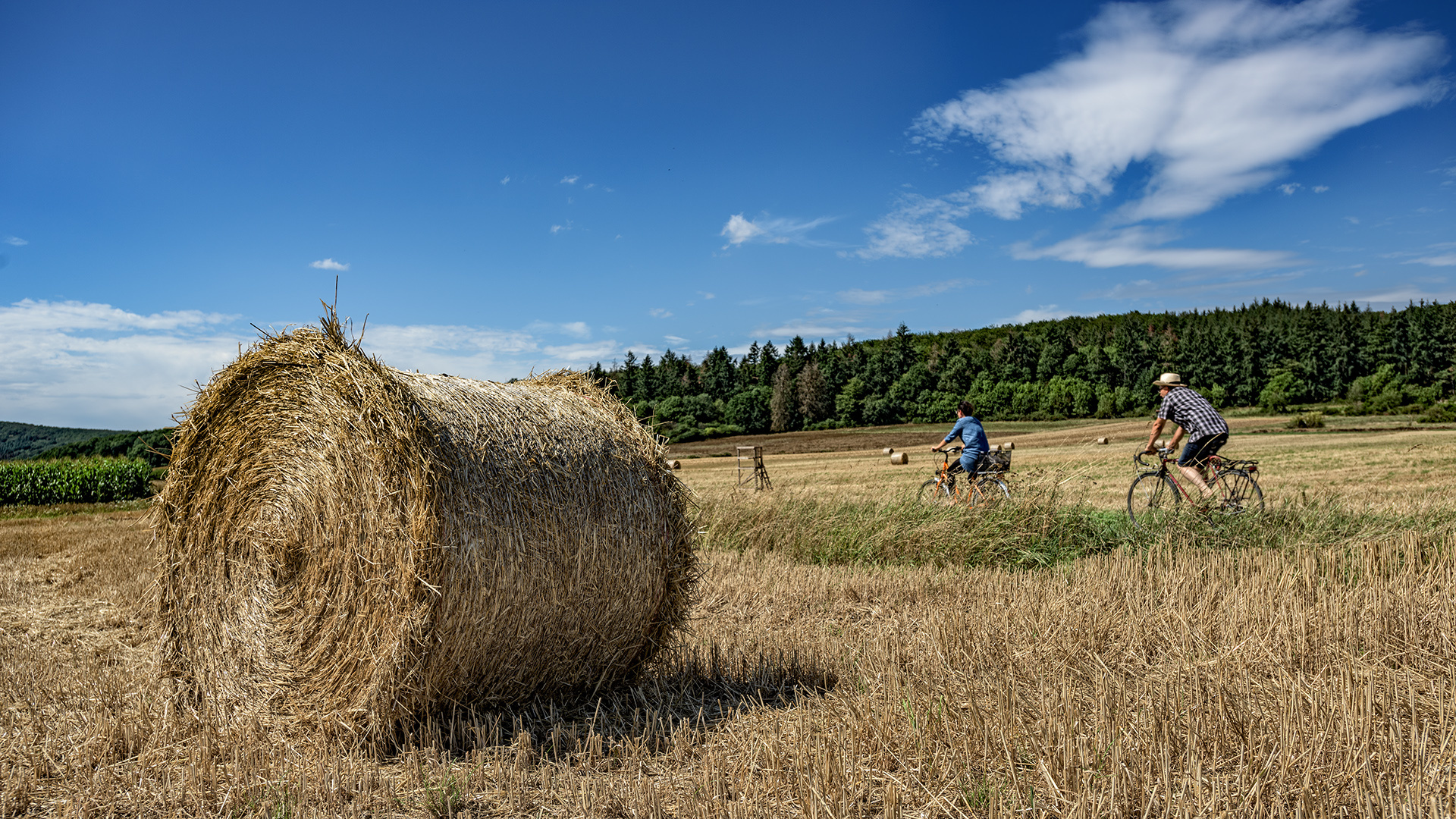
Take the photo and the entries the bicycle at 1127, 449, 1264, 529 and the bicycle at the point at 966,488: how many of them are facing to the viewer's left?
2

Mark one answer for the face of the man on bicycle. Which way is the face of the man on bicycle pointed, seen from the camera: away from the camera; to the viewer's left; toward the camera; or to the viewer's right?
to the viewer's left

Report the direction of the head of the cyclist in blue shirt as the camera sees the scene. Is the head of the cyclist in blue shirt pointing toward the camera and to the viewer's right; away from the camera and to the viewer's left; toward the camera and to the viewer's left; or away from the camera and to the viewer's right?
away from the camera and to the viewer's left

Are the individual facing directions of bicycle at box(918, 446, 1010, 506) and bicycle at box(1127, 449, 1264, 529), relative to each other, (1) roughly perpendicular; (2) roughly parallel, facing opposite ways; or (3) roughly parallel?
roughly parallel

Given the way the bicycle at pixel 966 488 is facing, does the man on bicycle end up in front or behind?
behind

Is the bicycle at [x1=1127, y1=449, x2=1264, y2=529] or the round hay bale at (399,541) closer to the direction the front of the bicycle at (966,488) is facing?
the round hay bale

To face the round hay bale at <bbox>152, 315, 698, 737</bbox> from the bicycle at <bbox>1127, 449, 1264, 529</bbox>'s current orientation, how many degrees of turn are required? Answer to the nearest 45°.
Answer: approximately 45° to its left

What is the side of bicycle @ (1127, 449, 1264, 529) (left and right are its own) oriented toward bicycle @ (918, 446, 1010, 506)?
front

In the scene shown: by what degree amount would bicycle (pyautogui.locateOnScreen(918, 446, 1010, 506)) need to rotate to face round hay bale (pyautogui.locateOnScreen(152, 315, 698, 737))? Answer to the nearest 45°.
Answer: approximately 90° to its left

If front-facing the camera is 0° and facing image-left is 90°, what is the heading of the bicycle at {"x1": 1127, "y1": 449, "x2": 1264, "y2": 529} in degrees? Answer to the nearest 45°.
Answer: approximately 90°

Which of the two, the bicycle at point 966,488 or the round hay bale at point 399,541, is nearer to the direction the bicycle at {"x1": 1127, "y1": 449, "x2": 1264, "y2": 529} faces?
the bicycle

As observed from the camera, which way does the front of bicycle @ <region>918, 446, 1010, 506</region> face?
facing to the left of the viewer

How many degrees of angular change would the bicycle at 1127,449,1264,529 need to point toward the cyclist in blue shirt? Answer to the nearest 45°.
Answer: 0° — it already faces them

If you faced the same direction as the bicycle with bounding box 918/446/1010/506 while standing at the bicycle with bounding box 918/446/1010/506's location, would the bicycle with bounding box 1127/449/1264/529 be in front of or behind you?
behind
